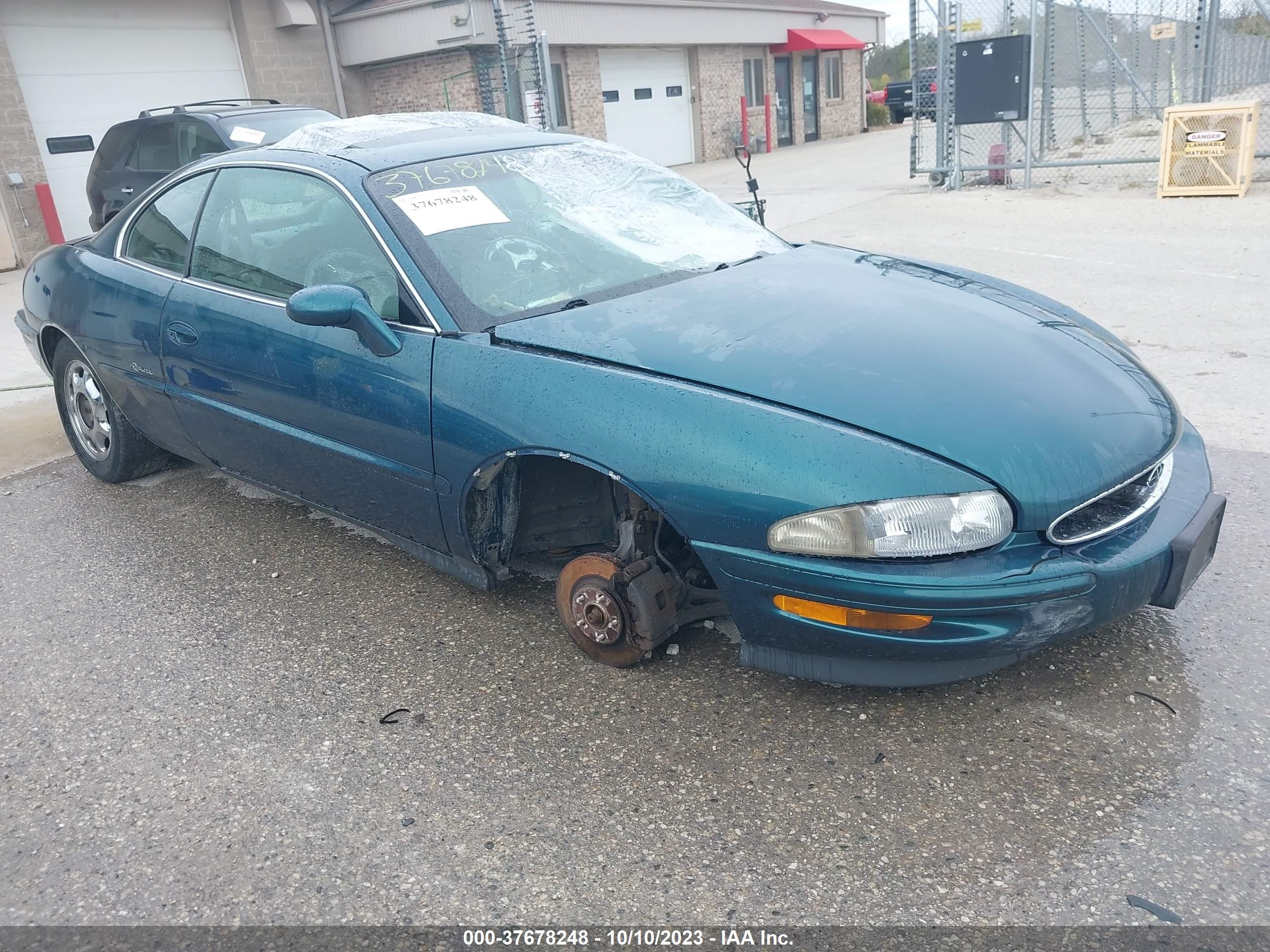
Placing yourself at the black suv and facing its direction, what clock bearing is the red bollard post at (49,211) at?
The red bollard post is roughly at 7 o'clock from the black suv.

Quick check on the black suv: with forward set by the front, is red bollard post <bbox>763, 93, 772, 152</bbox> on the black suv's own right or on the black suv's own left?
on the black suv's own left

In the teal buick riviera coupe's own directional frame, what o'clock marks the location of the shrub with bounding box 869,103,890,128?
The shrub is roughly at 8 o'clock from the teal buick riviera coupe.

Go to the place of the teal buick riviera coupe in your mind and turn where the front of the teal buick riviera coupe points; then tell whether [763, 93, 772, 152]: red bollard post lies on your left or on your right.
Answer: on your left

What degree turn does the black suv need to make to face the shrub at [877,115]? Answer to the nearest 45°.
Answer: approximately 90° to its left

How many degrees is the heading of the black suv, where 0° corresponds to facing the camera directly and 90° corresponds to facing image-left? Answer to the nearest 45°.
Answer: approximately 315°

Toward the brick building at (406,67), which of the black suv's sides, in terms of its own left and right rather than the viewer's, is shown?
left

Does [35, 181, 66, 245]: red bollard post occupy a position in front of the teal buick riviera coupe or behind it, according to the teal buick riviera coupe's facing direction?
behind

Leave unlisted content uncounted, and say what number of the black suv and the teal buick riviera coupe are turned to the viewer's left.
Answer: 0

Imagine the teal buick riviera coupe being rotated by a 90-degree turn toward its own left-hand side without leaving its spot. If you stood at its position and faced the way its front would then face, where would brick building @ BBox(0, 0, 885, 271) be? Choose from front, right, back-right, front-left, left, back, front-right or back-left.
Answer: front-left

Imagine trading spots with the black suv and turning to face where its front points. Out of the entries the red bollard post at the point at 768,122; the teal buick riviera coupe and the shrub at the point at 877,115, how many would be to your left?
2
